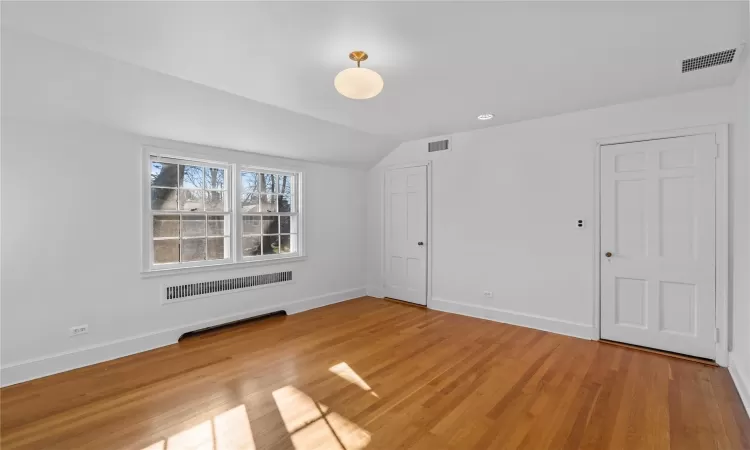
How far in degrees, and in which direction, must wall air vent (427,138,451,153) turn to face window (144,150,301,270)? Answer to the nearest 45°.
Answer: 0° — it already faces it

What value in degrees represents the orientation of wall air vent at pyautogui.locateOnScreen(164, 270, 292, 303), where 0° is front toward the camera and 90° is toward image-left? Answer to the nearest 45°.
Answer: approximately 315°

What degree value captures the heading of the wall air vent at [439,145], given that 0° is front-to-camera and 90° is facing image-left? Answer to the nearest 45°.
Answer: approximately 45°

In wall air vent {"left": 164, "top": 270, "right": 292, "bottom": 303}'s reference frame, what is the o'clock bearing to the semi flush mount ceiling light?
The semi flush mount ceiling light is roughly at 1 o'clock from the wall air vent.

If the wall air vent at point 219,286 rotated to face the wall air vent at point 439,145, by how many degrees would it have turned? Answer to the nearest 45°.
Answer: approximately 45° to its left

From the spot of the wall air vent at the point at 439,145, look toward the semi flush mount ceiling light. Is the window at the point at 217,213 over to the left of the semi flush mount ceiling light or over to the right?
right

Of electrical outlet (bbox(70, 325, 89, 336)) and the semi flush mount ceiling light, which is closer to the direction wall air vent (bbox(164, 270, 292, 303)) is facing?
the semi flush mount ceiling light
